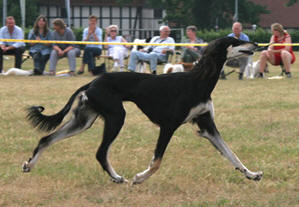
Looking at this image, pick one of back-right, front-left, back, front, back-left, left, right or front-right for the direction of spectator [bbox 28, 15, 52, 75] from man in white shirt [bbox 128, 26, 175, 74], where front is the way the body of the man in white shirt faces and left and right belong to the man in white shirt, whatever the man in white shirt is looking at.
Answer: front-right

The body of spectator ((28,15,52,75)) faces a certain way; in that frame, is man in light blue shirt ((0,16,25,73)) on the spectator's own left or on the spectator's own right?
on the spectator's own right

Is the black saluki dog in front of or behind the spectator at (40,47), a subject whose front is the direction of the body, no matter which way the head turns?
in front

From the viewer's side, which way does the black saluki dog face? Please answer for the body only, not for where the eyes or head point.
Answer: to the viewer's right

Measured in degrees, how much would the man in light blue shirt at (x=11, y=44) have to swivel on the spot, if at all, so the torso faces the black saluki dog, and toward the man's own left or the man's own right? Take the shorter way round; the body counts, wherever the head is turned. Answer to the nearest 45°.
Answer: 0° — they already face it

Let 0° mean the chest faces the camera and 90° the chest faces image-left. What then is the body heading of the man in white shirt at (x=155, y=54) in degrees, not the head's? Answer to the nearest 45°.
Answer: approximately 45°

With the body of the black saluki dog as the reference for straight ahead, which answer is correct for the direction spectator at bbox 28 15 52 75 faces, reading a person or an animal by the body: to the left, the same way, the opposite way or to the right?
to the right

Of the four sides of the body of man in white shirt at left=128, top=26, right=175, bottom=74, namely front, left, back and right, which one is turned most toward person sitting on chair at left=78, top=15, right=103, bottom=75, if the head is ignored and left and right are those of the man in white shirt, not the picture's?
right

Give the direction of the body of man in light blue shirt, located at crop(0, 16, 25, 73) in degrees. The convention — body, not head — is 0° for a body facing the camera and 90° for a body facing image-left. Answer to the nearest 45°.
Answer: approximately 0°

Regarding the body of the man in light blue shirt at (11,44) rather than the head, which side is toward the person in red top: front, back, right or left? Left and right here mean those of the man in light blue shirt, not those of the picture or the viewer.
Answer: left

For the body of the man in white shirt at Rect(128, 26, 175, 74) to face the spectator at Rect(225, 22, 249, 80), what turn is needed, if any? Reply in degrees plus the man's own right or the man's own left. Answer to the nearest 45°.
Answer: approximately 135° to the man's own left

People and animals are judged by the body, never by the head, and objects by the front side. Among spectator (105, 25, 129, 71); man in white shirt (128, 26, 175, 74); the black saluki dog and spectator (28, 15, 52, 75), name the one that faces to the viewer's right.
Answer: the black saluki dog
